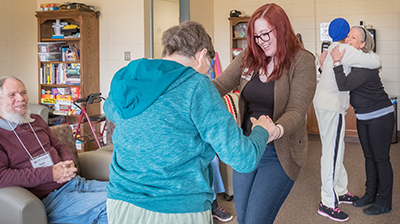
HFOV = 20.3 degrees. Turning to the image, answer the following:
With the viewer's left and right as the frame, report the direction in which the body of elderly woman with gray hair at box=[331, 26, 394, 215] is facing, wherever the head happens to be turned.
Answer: facing to the left of the viewer

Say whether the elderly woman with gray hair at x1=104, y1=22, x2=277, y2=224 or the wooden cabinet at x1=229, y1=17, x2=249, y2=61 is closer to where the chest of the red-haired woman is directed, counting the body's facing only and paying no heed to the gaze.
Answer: the elderly woman with gray hair

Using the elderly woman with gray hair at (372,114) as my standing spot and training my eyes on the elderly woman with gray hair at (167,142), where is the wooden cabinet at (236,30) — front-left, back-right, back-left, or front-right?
back-right

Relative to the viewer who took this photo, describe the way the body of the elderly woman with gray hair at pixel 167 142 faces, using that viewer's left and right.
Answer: facing away from the viewer and to the right of the viewer

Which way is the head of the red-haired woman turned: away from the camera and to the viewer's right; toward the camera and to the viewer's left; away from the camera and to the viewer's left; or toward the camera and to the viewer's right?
toward the camera and to the viewer's left

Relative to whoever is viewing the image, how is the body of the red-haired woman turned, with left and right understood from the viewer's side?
facing the viewer and to the left of the viewer

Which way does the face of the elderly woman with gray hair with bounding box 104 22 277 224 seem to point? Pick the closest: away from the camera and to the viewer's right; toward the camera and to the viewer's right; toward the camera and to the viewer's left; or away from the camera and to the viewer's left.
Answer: away from the camera and to the viewer's right
